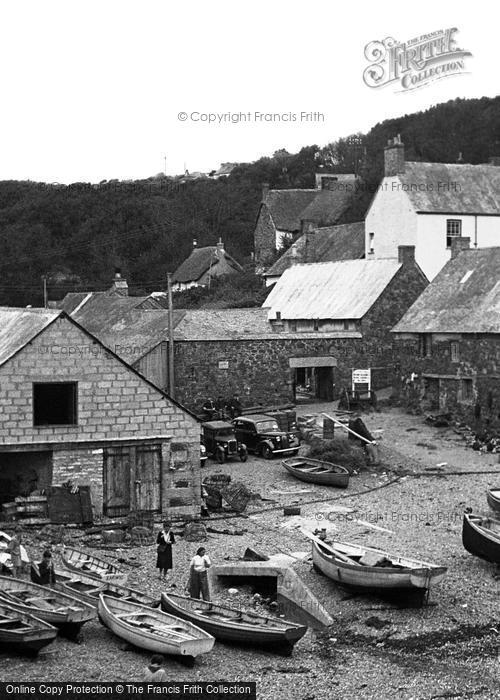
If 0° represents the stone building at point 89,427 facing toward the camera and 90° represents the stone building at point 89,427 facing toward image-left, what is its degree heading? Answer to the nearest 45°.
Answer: approximately 0°

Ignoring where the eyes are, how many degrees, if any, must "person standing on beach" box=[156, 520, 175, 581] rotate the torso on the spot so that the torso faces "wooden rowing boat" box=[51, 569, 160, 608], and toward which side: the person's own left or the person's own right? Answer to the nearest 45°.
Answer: approximately 45° to the person's own right

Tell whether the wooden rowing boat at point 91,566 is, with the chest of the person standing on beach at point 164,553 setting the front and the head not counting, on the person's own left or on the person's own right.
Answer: on the person's own right

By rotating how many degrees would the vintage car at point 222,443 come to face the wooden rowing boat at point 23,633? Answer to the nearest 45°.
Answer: approximately 45° to its right

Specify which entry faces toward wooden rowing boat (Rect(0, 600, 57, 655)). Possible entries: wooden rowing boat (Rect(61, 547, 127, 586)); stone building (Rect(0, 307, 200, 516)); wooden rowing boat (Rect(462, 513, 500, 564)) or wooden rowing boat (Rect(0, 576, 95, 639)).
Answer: the stone building

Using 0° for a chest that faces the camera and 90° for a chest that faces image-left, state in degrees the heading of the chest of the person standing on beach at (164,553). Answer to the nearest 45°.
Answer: approximately 0°

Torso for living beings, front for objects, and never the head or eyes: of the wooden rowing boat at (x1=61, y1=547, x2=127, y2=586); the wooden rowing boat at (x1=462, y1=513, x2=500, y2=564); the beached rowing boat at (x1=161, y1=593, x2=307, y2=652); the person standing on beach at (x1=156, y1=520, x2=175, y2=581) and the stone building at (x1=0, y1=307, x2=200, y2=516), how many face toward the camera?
2
